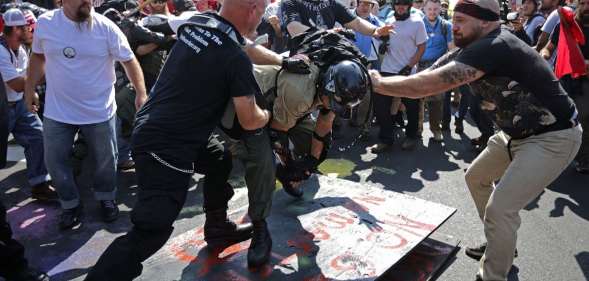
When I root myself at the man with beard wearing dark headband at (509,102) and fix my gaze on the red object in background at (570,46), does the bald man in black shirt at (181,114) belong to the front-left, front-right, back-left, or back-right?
back-left

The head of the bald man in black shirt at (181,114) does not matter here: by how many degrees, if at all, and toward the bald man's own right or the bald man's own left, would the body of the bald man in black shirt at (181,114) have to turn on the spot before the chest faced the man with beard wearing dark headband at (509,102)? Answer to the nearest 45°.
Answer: approximately 45° to the bald man's own right

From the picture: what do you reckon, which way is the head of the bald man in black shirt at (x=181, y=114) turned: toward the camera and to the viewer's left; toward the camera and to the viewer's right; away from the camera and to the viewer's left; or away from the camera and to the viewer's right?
away from the camera and to the viewer's right

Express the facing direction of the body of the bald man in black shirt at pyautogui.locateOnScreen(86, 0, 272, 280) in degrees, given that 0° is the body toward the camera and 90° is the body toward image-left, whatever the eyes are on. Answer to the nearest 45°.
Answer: approximately 225°

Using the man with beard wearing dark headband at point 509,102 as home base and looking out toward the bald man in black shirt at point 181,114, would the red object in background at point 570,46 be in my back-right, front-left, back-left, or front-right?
back-right

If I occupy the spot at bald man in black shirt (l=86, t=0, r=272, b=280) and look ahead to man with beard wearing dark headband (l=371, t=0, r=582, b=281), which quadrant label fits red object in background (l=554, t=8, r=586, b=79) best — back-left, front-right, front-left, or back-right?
front-left

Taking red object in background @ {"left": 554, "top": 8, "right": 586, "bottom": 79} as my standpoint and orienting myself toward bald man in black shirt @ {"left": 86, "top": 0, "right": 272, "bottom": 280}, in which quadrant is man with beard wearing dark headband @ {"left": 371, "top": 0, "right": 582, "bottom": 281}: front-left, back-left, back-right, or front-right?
front-left

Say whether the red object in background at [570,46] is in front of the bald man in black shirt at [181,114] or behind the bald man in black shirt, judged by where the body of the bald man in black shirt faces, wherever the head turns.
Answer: in front
